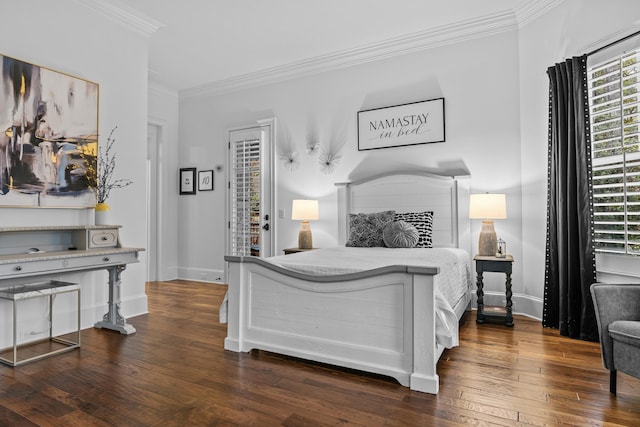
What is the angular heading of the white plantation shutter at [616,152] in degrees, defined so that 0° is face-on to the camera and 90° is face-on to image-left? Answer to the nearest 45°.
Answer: approximately 45°

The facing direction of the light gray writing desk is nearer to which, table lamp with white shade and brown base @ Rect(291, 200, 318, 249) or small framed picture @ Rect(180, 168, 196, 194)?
the table lamp with white shade and brown base

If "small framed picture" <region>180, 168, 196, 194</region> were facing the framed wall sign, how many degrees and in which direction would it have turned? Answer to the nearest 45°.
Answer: approximately 90° to its left

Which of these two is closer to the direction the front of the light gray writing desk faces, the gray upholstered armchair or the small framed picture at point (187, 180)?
the gray upholstered armchair

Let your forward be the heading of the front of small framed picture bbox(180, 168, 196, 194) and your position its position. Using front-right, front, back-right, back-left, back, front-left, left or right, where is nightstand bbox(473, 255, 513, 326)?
left

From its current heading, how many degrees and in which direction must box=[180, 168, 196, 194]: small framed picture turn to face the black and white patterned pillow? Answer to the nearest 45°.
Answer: approximately 90° to its left
